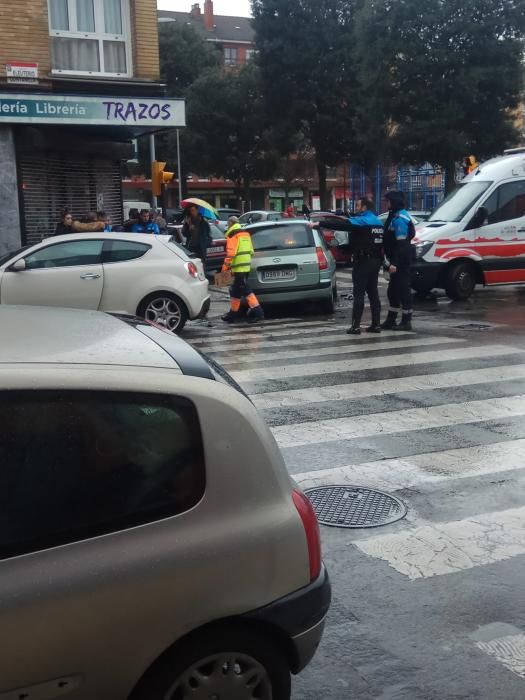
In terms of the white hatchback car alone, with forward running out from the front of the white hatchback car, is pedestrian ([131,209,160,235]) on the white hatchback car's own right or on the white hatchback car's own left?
on the white hatchback car's own right

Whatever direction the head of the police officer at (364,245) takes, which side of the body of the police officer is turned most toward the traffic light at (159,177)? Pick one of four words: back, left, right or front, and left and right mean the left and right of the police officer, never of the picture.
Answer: front

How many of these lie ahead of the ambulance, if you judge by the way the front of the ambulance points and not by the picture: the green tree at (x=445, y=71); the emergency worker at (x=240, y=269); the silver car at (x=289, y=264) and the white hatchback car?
3

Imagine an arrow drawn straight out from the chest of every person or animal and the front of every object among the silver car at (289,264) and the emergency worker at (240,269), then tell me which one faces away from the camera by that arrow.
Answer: the silver car

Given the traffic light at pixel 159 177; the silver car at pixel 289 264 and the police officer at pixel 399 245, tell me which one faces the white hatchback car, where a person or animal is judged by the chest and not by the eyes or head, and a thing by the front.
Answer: the police officer

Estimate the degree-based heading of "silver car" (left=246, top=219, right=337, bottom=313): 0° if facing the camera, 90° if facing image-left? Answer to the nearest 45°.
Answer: approximately 180°

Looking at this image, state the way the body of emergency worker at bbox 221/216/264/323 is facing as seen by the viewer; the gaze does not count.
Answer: to the viewer's left

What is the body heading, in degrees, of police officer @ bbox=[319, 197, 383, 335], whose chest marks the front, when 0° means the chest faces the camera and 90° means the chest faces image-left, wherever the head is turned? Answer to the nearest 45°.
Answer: approximately 135°

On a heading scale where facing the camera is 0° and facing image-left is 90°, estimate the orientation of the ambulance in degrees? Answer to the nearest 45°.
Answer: approximately 45°

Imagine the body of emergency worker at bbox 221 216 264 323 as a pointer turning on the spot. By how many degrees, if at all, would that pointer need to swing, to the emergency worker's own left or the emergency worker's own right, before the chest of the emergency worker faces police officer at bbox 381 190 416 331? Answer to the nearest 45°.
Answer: approximately 135° to the emergency worker's own left

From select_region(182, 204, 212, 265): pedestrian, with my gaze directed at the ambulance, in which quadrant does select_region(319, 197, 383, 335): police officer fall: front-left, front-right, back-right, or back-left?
front-right

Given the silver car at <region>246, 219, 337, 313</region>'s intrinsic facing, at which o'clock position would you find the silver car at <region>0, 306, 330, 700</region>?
the silver car at <region>0, 306, 330, 700</region> is roughly at 6 o'clock from the silver car at <region>246, 219, 337, 313</region>.

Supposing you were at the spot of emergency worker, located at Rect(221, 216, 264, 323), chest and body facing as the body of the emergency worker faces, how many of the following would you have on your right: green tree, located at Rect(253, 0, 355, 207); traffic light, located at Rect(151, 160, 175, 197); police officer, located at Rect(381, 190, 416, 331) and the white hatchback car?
2

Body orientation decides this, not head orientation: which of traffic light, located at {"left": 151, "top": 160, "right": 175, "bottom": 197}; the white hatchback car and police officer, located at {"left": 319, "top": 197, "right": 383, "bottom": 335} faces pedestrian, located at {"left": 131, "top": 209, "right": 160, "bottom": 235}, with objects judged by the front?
the police officer

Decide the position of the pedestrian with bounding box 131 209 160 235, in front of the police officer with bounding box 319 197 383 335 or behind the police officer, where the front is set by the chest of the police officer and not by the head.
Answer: in front

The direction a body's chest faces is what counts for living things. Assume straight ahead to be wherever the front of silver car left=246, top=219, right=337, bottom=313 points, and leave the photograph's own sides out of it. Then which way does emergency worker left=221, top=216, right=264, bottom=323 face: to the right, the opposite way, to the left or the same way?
to the left

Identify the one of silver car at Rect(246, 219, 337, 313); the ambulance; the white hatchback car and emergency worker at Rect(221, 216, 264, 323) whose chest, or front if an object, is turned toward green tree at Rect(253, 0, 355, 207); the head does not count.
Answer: the silver car

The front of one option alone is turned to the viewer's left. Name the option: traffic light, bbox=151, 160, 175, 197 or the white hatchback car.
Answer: the white hatchback car

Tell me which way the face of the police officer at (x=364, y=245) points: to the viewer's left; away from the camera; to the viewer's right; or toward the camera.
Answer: to the viewer's left
